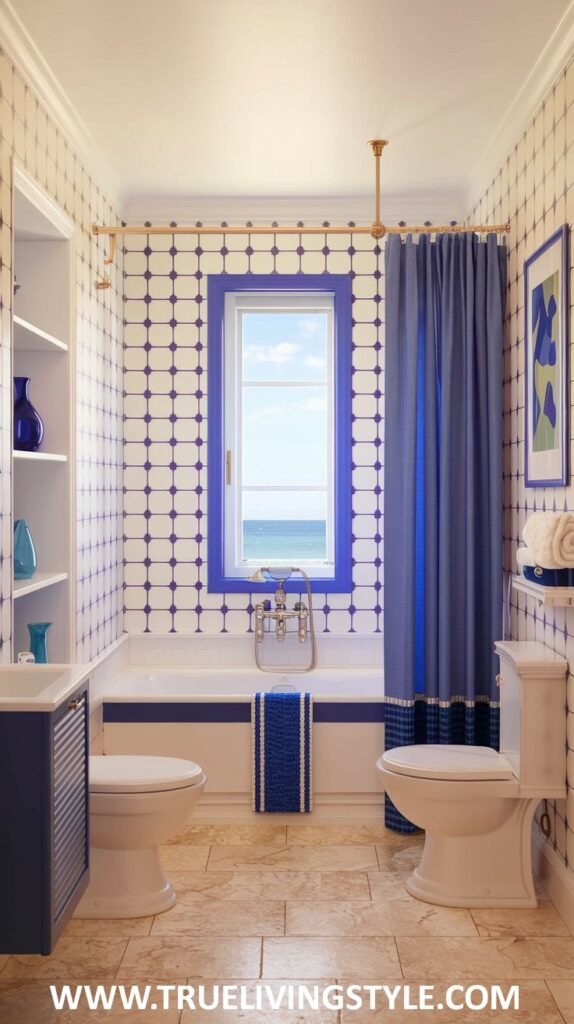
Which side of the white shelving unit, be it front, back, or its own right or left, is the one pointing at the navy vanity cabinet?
right

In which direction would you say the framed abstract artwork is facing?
to the viewer's left

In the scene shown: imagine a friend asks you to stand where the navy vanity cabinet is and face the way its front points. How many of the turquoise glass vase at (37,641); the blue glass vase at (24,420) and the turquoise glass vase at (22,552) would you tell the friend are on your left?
3

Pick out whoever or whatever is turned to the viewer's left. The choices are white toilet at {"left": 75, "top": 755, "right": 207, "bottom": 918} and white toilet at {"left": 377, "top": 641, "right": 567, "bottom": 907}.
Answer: white toilet at {"left": 377, "top": 641, "right": 567, "bottom": 907}

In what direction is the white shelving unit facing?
to the viewer's right

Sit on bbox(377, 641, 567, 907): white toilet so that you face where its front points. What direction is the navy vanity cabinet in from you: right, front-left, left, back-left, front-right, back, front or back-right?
front-left

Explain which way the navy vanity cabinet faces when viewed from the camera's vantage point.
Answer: facing to the right of the viewer

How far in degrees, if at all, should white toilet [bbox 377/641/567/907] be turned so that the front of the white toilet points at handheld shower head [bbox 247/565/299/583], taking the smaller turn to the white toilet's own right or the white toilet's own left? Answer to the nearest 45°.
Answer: approximately 45° to the white toilet's own right

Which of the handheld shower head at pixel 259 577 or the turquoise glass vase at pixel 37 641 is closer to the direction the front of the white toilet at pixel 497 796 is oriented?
the turquoise glass vase

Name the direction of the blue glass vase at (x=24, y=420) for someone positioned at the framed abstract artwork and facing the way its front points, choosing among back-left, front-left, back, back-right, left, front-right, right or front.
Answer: front

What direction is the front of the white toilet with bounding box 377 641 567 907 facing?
to the viewer's left
